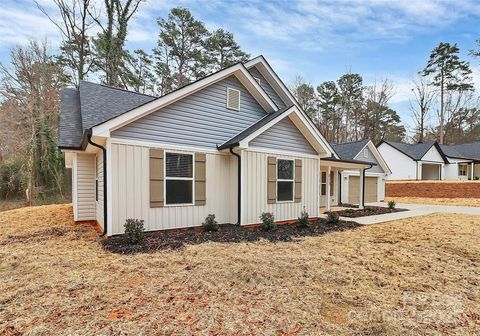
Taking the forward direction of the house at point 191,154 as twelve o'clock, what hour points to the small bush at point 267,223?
The small bush is roughly at 11 o'clock from the house.

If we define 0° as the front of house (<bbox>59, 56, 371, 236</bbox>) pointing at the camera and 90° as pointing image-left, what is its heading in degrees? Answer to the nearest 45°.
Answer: approximately 315°

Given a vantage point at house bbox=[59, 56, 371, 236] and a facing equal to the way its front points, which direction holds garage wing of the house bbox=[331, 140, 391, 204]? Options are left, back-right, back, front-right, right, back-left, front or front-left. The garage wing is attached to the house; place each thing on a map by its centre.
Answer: left

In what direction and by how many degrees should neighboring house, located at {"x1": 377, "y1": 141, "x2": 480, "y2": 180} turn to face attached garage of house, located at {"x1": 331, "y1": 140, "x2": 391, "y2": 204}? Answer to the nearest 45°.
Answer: approximately 45° to its right

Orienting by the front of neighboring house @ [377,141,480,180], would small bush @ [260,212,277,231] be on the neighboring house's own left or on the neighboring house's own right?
on the neighboring house's own right

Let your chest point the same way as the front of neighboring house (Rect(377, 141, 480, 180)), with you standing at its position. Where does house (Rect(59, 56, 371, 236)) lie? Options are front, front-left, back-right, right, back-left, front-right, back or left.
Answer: front-right

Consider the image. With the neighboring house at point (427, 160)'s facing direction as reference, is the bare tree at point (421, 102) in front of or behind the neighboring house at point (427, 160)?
behind

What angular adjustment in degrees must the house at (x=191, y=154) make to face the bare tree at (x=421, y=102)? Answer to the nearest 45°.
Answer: approximately 90° to its left

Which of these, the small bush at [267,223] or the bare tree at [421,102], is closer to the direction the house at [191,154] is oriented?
the small bush

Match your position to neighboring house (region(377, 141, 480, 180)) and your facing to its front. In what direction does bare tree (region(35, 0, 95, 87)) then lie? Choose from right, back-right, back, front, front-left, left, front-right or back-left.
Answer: right

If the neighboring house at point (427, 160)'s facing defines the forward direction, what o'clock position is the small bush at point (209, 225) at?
The small bush is roughly at 2 o'clock from the neighboring house.

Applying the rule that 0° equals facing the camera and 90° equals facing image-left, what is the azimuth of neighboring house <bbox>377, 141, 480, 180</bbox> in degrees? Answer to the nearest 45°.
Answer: approximately 315°

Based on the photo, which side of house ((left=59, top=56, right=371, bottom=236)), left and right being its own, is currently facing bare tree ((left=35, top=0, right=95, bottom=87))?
back

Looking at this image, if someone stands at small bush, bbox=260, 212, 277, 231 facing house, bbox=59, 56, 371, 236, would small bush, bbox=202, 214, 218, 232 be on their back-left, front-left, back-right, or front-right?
front-left

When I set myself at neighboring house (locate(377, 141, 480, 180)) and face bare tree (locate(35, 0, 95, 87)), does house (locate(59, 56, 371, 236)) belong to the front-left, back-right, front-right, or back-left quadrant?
front-left
